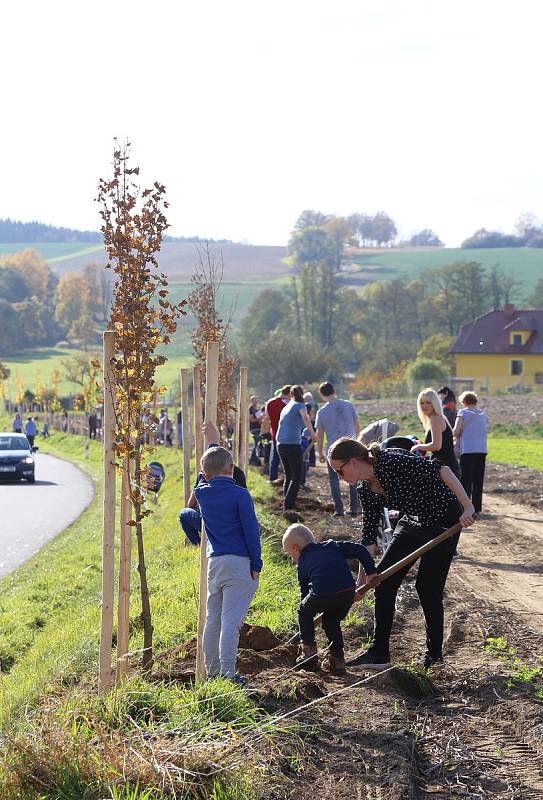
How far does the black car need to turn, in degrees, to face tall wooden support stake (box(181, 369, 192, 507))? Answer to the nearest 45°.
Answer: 0° — it already faces it

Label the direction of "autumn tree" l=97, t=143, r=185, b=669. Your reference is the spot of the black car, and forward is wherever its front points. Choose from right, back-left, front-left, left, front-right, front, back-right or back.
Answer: front

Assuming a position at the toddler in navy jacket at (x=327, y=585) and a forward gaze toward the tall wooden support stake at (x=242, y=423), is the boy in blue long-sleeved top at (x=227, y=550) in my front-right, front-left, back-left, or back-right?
back-left

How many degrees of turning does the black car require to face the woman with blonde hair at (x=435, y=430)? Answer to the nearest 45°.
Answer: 0° — it already faces them

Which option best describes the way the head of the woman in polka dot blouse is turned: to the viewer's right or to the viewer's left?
to the viewer's left

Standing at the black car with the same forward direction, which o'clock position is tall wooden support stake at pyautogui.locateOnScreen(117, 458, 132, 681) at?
The tall wooden support stake is roughly at 12 o'clock from the black car.

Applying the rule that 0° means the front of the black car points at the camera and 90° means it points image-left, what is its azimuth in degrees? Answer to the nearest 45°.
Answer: approximately 0°

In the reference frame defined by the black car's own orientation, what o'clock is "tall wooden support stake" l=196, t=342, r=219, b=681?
The tall wooden support stake is roughly at 12 o'clock from the black car.

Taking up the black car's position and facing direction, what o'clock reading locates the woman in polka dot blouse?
The woman in polka dot blouse is roughly at 12 o'clock from the black car.

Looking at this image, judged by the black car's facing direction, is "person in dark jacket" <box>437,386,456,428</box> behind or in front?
in front

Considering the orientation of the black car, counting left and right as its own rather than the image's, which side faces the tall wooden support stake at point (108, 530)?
front

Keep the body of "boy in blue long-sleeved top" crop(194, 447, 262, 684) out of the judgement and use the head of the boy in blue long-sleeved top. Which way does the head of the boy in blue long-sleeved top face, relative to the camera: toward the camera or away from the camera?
away from the camera

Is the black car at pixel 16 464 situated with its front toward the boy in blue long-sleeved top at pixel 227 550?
yes

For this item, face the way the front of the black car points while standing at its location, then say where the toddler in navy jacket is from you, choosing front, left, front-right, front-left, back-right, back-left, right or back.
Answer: front
